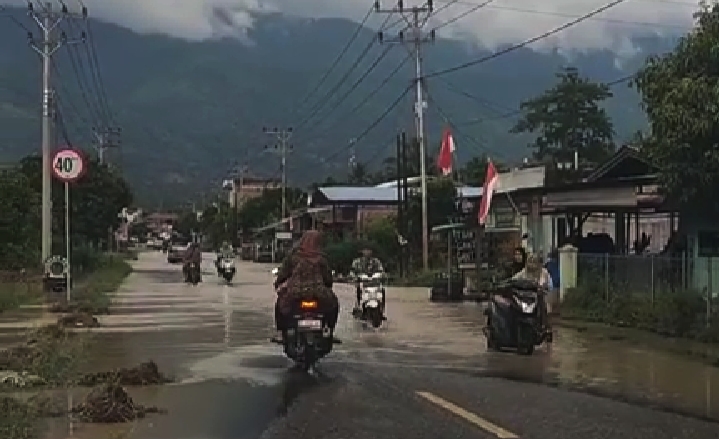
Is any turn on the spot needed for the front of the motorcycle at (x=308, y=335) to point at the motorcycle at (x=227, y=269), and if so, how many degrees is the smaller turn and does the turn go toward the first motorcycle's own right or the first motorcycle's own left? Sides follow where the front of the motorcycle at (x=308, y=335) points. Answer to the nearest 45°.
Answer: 0° — it already faces it

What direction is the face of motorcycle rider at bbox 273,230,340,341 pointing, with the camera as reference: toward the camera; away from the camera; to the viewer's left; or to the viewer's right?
away from the camera

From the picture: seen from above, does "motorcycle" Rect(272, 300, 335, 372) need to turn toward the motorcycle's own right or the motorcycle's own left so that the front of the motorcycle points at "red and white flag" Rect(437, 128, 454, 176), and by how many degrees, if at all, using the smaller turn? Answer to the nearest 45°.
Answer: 0° — it already faces it

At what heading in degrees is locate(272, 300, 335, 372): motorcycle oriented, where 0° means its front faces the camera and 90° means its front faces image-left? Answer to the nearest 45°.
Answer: approximately 180°

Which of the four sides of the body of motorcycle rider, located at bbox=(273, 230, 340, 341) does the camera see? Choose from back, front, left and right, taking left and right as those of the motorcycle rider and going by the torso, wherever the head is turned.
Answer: back

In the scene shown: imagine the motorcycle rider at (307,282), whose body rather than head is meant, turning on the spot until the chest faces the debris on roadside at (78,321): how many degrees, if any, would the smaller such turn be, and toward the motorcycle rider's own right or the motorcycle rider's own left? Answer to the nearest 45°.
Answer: approximately 45° to the motorcycle rider's own left

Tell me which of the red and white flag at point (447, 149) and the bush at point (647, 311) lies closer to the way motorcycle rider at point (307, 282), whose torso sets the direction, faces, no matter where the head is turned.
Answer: the red and white flag

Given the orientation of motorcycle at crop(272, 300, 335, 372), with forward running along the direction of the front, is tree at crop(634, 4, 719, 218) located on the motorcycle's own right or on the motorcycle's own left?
on the motorcycle's own right

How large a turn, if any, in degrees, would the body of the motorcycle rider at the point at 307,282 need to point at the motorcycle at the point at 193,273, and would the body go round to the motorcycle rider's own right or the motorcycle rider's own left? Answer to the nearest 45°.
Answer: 0° — they already face it
